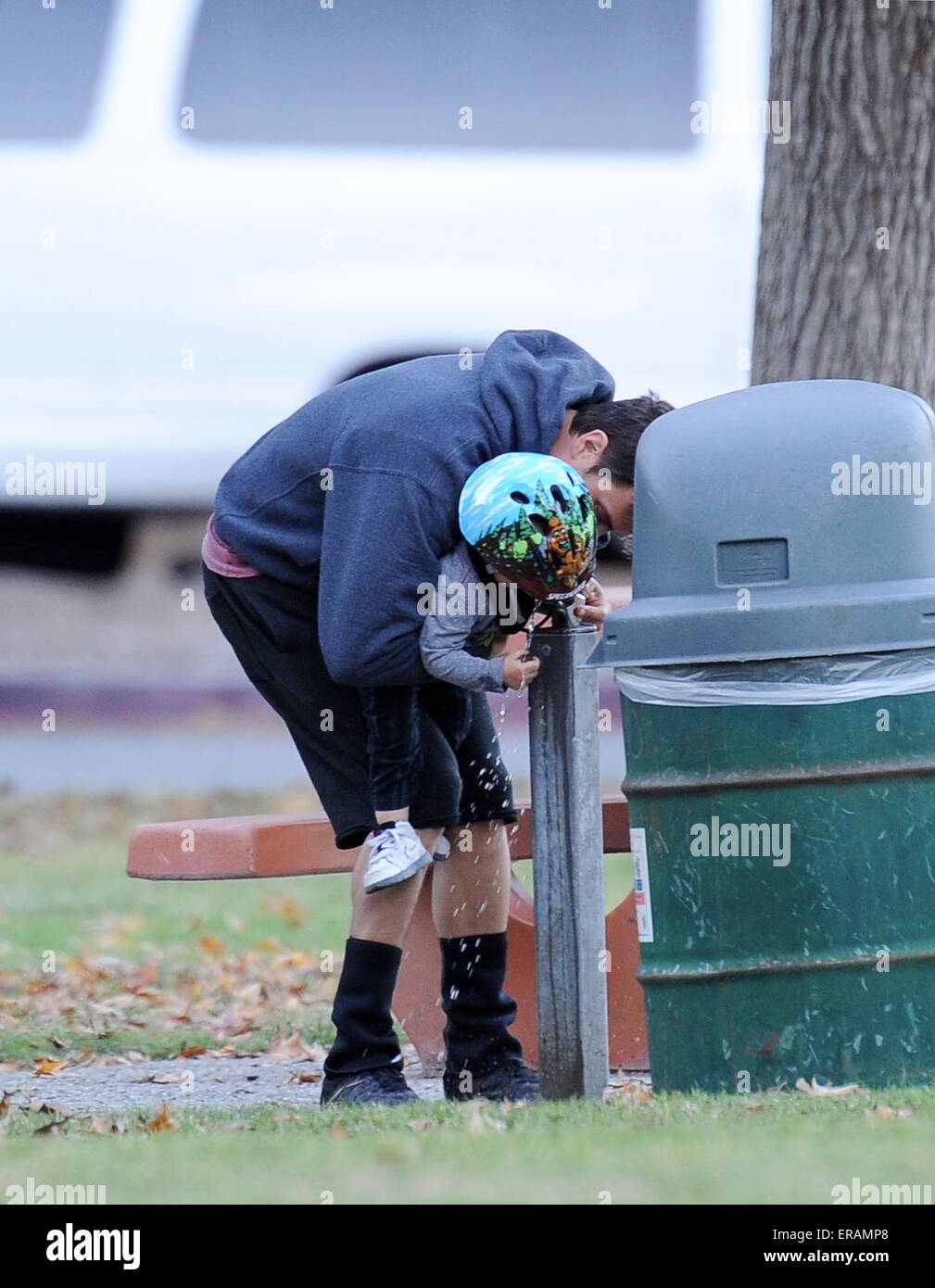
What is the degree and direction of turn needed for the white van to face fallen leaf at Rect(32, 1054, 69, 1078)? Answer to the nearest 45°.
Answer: approximately 90° to its left

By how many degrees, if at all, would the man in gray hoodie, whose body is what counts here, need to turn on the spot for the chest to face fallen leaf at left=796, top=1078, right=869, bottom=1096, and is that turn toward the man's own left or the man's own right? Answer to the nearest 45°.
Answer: approximately 45° to the man's own right

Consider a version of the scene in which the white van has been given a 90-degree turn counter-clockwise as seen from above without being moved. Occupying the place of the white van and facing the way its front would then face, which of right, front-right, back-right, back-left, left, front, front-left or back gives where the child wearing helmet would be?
front

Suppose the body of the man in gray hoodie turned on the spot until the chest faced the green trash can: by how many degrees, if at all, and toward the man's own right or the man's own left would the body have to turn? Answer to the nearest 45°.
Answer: approximately 45° to the man's own right

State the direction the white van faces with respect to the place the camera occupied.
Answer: facing to the left of the viewer

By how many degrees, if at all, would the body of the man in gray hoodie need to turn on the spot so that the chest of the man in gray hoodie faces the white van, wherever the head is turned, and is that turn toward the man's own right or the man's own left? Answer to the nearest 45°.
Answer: approximately 90° to the man's own left

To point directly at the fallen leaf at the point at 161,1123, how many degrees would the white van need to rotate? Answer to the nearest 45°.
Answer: approximately 90° to its left

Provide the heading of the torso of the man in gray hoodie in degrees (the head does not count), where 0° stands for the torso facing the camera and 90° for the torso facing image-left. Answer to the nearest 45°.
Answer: approximately 270°

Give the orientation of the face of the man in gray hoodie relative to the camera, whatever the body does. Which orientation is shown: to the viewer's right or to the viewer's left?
to the viewer's right

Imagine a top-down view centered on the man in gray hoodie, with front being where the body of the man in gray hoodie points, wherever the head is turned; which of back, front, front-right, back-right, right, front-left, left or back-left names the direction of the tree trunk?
front-left

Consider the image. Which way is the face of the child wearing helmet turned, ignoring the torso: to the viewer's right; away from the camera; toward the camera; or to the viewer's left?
to the viewer's right
